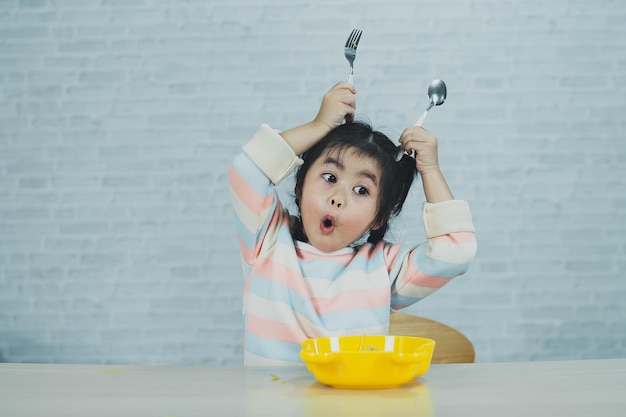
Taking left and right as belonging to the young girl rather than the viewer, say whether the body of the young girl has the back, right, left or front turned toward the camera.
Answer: front
